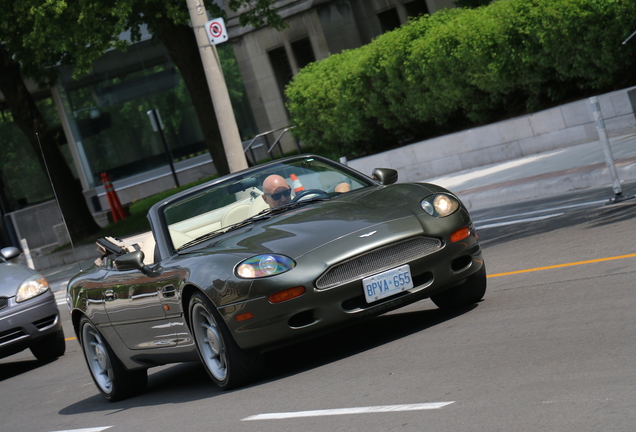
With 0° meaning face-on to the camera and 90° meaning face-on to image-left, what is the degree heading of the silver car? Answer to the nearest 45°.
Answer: approximately 315°

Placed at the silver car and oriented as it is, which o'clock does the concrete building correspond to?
The concrete building is roughly at 8 o'clock from the silver car.

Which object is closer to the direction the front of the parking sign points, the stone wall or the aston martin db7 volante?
the aston martin db7 volante

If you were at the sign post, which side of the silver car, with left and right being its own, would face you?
left

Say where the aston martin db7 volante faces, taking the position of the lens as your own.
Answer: facing the viewer and to the right of the viewer

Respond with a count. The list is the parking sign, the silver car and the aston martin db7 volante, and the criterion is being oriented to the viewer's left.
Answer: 0

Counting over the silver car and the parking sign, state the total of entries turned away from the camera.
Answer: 0

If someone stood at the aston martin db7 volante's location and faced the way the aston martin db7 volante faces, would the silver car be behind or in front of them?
behind

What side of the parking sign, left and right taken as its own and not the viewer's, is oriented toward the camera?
front

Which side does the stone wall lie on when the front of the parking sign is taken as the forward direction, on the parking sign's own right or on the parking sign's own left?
on the parking sign's own left

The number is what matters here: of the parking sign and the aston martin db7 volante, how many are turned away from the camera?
0

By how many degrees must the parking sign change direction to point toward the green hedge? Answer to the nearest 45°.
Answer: approximately 135° to its left

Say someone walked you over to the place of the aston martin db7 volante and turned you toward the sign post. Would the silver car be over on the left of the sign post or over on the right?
left
